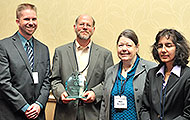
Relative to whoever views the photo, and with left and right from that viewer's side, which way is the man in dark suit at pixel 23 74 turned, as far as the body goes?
facing the viewer and to the right of the viewer

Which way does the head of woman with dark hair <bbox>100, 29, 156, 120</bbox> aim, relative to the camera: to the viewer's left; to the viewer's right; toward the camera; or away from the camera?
toward the camera

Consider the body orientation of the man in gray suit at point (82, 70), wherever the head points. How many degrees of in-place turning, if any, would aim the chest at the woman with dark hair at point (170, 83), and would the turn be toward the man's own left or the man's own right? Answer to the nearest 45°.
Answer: approximately 45° to the man's own left

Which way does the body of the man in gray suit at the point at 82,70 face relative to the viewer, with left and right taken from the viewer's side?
facing the viewer

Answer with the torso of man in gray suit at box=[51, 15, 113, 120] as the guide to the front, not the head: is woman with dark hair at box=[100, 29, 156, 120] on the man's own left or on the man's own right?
on the man's own left

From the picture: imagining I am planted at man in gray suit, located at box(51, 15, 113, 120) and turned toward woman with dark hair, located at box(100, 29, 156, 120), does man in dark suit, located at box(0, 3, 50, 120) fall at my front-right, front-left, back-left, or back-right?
back-right

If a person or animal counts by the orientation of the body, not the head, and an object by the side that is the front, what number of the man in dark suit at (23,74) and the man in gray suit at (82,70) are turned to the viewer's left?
0

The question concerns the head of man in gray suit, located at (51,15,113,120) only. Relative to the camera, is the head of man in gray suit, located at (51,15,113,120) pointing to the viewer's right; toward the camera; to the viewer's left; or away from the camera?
toward the camera

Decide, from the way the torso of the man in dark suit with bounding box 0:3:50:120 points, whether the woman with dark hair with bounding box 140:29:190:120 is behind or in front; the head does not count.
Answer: in front

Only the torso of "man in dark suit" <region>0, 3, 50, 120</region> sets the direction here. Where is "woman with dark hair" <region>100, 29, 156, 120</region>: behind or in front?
in front
